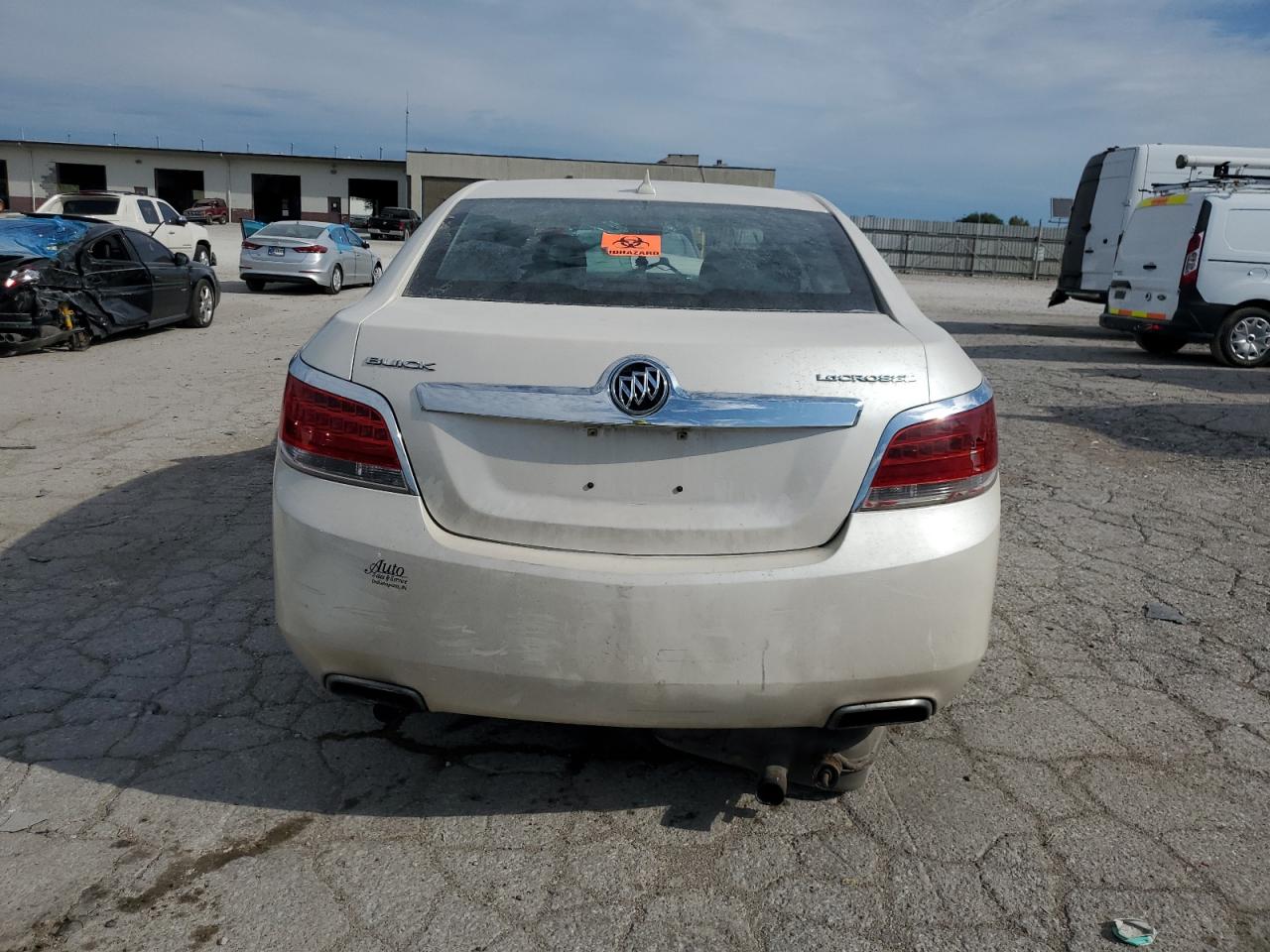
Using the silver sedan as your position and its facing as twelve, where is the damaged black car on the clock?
The damaged black car is roughly at 5 o'clock from the silver sedan.

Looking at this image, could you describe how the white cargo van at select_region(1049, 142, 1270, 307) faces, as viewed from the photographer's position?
facing away from the viewer and to the right of the viewer

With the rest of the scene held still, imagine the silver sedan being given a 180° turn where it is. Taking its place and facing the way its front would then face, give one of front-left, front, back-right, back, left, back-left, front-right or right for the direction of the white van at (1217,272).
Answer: left

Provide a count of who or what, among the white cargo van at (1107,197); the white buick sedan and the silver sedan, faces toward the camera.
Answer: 0

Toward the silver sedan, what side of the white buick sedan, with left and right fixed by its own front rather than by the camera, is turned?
front

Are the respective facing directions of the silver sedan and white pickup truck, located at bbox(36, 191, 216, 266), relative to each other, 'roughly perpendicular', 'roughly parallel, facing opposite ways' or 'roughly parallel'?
roughly parallel

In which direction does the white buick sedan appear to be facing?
away from the camera

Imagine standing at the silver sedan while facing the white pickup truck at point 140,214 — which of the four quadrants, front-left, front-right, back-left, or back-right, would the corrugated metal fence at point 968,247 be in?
back-right

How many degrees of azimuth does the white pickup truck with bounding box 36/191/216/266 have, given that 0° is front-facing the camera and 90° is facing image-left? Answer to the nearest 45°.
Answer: approximately 225°

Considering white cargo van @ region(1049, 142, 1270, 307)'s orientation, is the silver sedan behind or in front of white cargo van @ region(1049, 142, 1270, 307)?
behind

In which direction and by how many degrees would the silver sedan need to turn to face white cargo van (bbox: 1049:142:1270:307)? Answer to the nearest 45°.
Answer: approximately 90° to its right

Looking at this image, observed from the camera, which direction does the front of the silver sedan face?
facing away from the viewer and to the right of the viewer

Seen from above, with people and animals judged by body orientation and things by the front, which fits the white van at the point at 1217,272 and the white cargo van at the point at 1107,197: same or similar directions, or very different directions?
same or similar directions
